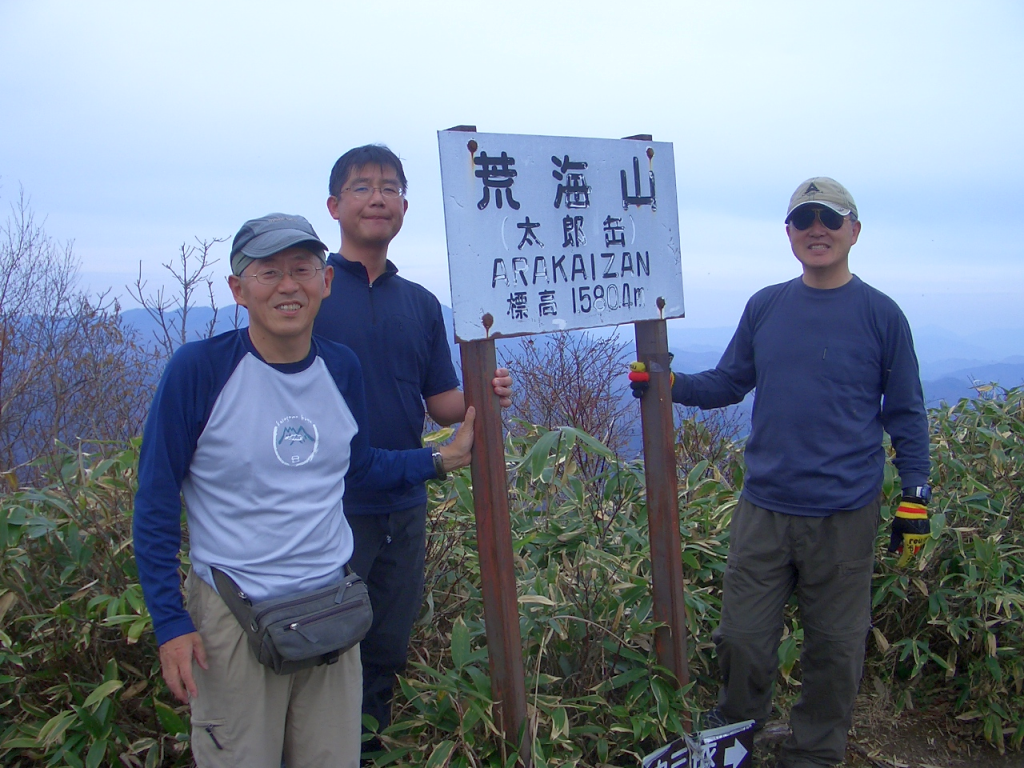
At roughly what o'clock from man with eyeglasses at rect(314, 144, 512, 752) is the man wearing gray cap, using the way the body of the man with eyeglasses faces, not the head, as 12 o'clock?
The man wearing gray cap is roughly at 1 o'clock from the man with eyeglasses.

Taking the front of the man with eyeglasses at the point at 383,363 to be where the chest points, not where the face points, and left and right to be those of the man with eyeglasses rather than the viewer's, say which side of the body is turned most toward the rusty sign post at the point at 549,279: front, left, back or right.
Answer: left

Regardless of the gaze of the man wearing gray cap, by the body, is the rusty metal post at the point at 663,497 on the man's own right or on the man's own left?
on the man's own left

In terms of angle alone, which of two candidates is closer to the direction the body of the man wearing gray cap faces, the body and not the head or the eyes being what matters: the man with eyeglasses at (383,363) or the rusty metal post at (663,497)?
the rusty metal post

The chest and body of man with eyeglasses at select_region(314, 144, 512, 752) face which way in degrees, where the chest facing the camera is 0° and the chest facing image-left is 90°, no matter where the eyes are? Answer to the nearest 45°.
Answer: approximately 0°

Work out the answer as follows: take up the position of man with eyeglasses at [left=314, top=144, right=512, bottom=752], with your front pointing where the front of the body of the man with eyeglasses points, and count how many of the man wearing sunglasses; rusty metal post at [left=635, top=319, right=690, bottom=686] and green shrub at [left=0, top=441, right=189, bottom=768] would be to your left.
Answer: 2

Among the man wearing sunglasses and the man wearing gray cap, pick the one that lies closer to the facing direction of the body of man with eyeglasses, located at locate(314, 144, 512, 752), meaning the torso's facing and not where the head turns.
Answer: the man wearing gray cap

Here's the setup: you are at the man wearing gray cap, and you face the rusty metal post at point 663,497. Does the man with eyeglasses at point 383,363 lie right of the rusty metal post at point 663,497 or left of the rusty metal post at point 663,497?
left

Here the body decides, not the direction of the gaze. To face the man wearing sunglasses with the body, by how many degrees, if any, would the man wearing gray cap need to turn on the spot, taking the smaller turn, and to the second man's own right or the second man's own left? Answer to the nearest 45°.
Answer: approximately 45° to the second man's own left
